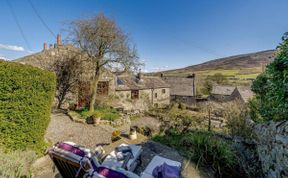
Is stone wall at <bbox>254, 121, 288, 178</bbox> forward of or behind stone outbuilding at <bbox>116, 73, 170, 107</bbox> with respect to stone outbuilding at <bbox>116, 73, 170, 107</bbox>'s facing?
forward

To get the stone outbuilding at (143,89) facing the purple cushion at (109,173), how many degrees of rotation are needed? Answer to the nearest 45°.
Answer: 0° — it already faces it

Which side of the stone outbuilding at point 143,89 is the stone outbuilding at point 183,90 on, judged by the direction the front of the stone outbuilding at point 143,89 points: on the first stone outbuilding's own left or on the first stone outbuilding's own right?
on the first stone outbuilding's own left

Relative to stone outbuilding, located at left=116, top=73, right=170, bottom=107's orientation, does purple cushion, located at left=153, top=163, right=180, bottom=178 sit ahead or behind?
ahead

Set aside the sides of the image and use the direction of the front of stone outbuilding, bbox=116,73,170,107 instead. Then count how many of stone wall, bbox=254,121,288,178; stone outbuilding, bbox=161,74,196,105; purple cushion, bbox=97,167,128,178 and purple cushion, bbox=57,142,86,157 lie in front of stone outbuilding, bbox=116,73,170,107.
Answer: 3

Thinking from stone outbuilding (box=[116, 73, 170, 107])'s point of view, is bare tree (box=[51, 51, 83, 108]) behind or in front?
in front

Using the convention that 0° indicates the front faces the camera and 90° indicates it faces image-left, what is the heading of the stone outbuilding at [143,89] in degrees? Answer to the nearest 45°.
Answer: approximately 0°

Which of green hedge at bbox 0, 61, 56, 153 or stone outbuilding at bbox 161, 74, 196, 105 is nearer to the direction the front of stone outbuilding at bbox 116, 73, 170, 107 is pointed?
the green hedge

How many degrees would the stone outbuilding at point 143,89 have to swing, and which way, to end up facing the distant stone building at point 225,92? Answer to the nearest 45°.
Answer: approximately 90° to its left

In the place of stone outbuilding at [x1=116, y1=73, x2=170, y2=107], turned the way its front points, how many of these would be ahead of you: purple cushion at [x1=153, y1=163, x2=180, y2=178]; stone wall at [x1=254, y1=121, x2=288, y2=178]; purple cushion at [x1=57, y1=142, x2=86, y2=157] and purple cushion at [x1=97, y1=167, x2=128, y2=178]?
4

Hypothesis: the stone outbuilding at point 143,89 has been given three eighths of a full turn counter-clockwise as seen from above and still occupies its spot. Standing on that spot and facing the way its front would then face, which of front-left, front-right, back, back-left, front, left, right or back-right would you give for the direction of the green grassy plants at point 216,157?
back-right
